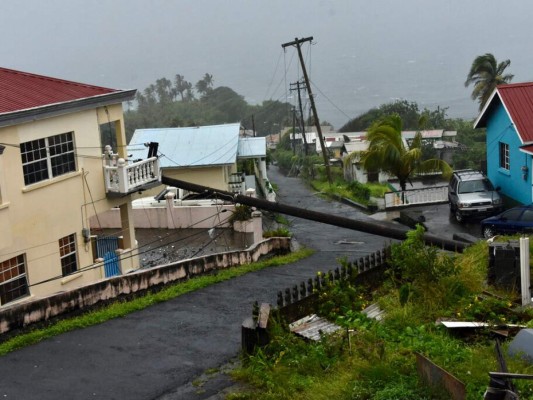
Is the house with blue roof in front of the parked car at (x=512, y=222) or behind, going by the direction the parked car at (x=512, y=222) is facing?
in front

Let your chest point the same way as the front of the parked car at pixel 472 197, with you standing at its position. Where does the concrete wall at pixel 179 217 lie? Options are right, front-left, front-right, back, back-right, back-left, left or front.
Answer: back-right

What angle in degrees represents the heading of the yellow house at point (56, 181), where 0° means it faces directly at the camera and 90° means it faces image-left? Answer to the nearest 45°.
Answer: approximately 270°

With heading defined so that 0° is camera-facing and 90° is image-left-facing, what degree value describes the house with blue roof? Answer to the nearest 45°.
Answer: approximately 270°

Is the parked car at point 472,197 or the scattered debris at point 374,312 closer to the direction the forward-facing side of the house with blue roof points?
the parked car

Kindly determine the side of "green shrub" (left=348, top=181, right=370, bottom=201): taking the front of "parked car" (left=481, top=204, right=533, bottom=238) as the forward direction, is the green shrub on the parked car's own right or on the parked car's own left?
on the parked car's own right

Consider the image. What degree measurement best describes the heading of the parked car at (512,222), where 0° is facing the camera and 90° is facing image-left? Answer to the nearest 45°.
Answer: approximately 90°

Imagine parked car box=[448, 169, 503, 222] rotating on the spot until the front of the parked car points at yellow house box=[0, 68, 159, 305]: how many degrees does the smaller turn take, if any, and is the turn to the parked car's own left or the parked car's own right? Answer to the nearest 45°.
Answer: approximately 90° to the parked car's own right

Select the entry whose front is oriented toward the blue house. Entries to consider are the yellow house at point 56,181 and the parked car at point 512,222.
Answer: the yellow house

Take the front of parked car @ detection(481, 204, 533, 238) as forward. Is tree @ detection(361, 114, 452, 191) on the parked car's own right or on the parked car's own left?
on the parked car's own right
